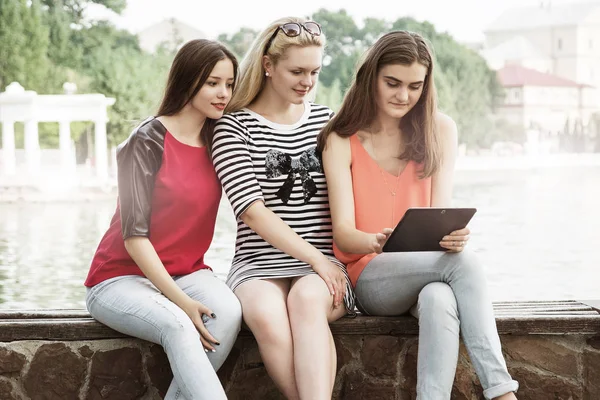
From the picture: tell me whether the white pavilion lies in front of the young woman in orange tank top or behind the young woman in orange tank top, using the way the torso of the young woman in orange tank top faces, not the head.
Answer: behind

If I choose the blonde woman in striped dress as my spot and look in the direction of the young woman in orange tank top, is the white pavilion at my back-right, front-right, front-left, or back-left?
back-left

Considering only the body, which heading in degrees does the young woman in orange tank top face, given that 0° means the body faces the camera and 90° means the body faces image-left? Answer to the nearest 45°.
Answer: approximately 315°

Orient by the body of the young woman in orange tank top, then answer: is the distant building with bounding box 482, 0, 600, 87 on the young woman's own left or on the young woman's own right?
on the young woman's own left

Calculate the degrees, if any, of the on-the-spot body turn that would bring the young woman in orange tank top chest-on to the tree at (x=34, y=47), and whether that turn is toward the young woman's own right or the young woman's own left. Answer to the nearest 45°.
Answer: approximately 180°

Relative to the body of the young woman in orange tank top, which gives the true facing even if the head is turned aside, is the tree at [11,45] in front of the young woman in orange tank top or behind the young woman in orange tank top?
behind

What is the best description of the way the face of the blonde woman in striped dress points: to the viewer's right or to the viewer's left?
to the viewer's right

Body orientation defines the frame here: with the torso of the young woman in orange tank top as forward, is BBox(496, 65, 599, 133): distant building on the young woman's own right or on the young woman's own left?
on the young woman's own left
